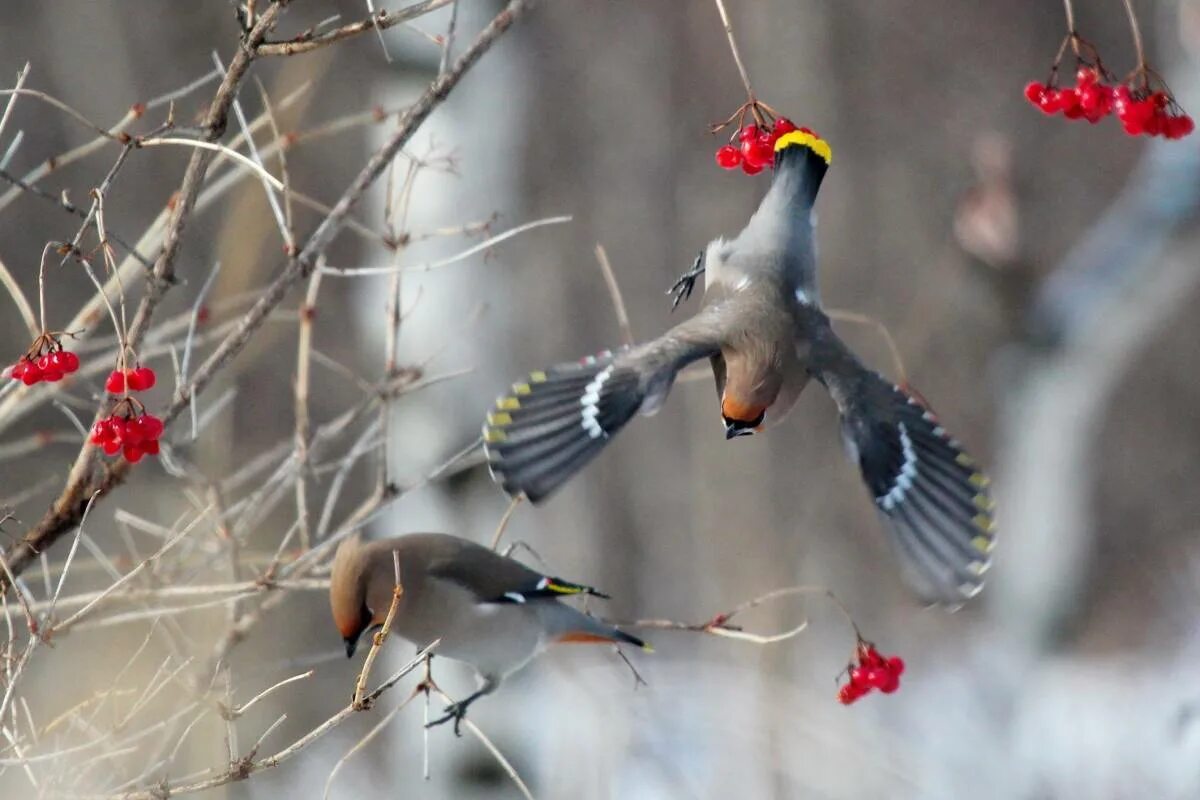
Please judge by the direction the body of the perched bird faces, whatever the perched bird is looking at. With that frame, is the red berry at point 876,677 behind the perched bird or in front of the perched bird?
behind

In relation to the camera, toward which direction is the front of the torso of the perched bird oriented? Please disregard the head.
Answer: to the viewer's left

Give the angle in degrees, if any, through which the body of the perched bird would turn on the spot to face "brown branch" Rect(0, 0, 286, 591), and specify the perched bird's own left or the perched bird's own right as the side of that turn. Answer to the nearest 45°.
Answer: approximately 45° to the perched bird's own left
